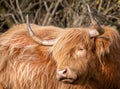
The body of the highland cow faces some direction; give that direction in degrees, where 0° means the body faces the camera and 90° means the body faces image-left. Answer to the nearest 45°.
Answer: approximately 270°
